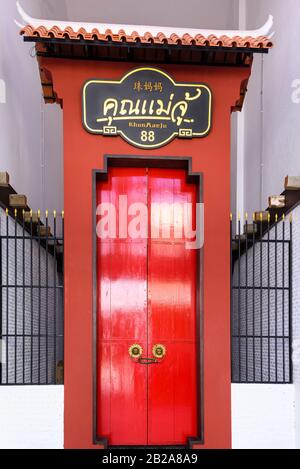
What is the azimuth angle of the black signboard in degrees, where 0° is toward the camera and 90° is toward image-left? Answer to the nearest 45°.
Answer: approximately 0°

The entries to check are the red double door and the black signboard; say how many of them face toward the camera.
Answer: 2

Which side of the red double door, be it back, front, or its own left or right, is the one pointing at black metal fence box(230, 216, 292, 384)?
left

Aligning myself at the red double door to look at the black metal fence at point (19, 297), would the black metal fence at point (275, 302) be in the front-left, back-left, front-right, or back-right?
back-right

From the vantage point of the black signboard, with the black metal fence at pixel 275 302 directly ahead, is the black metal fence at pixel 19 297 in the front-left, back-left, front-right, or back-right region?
back-left

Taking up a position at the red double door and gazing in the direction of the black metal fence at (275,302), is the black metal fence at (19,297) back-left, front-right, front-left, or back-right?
back-left

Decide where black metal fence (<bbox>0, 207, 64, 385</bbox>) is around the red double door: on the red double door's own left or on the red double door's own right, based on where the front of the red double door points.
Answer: on the red double door's own right
